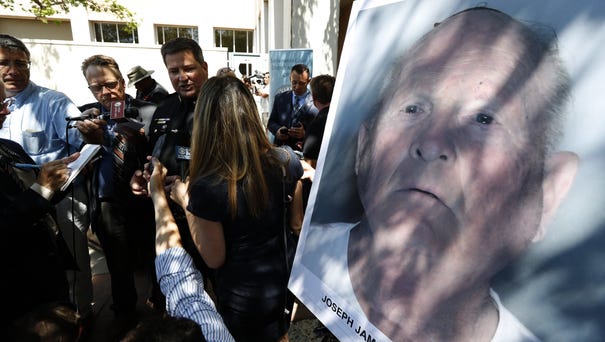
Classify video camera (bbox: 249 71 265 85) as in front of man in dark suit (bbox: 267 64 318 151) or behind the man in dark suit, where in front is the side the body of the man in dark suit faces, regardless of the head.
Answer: behind

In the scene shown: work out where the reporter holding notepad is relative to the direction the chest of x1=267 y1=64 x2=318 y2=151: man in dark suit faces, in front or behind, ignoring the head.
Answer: in front

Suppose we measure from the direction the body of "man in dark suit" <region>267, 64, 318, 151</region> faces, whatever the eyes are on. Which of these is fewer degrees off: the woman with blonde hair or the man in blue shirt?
the woman with blonde hair

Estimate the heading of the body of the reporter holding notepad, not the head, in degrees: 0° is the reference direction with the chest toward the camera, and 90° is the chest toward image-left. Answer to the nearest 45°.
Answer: approximately 270°

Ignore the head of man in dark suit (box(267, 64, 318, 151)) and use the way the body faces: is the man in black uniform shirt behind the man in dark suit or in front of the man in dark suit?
in front

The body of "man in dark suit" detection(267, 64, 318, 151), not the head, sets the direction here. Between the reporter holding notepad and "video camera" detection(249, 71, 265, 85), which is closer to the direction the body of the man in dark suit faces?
the reporter holding notepad

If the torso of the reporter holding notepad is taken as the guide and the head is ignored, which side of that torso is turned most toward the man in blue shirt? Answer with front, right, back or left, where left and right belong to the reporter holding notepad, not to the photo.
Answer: left

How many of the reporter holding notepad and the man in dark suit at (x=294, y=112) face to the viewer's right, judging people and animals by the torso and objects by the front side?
1

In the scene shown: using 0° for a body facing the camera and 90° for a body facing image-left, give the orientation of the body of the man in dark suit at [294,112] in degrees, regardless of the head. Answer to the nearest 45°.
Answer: approximately 0°
